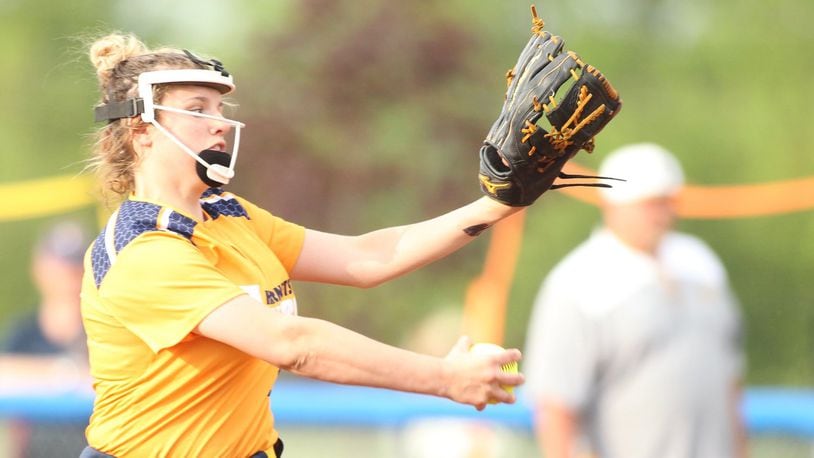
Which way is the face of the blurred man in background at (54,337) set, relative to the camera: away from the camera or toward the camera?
toward the camera

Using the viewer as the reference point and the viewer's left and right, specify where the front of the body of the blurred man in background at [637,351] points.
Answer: facing the viewer and to the right of the viewer

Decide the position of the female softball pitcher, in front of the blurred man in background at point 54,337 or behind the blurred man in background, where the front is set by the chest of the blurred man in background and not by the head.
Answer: in front

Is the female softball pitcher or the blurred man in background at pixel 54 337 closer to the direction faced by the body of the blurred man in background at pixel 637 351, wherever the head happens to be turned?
the female softball pitcher

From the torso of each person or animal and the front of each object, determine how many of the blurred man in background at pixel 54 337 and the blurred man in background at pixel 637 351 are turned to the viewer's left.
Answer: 0

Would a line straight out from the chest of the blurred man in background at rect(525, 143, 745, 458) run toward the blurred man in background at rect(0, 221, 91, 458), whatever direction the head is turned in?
no

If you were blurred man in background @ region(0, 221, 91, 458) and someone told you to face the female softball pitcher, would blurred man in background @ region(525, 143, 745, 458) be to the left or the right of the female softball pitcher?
left

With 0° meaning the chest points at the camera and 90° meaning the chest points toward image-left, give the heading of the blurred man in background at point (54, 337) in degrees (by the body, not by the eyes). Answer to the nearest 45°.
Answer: approximately 315°

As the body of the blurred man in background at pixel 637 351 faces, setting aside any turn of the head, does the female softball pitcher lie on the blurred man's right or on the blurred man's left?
on the blurred man's right
